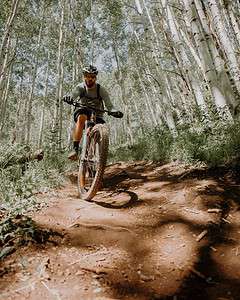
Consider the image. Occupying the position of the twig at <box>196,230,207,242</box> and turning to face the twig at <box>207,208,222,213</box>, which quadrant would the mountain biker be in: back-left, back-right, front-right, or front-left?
front-left

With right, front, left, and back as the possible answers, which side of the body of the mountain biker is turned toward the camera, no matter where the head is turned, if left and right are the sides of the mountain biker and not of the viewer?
front

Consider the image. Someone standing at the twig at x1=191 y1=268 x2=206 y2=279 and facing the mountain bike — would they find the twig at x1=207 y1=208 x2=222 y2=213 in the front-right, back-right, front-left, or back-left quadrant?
front-right

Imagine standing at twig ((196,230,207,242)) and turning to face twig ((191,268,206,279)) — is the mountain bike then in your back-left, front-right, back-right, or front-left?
back-right
